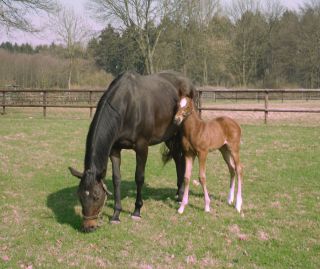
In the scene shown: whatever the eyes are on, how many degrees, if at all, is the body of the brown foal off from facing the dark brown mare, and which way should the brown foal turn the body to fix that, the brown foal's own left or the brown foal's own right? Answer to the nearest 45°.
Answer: approximately 45° to the brown foal's own right

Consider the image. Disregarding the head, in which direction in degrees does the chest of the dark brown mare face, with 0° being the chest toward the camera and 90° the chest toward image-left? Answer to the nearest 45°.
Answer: approximately 45°

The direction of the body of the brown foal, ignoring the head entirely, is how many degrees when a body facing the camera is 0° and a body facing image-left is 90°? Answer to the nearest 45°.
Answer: approximately 45°

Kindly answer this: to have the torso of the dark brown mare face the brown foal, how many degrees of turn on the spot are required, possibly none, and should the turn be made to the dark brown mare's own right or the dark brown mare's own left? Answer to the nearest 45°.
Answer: approximately 135° to the dark brown mare's own left
